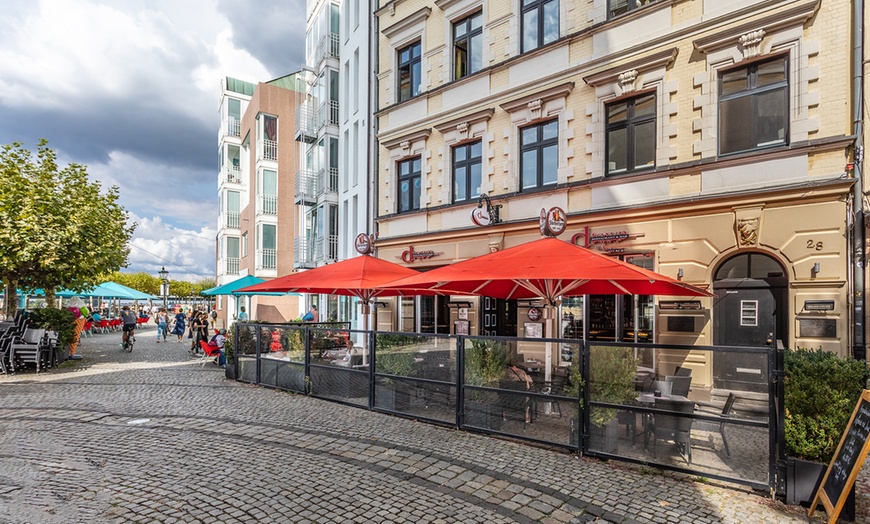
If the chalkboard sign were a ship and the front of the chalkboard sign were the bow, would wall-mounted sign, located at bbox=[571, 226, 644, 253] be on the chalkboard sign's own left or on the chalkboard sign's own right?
on the chalkboard sign's own right

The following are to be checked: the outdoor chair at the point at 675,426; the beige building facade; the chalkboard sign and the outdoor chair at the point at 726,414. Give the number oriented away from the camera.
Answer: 1

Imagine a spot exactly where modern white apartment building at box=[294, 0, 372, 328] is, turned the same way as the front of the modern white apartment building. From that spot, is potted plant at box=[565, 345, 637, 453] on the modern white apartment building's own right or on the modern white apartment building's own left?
on the modern white apartment building's own left

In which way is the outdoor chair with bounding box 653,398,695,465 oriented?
away from the camera

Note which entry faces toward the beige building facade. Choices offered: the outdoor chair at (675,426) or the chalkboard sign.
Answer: the outdoor chair

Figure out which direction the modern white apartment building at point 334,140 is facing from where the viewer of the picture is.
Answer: facing the viewer and to the left of the viewer

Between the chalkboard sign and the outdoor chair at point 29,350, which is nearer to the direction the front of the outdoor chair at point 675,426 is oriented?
the outdoor chair

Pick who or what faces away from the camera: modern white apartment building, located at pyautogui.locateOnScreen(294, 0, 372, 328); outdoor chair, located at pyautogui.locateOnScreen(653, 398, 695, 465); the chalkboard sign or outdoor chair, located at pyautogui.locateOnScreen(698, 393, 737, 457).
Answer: outdoor chair, located at pyautogui.locateOnScreen(653, 398, 695, 465)

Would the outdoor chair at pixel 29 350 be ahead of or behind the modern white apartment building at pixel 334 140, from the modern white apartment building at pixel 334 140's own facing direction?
ahead

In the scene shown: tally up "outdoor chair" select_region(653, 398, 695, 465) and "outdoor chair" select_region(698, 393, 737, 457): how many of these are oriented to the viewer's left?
1
